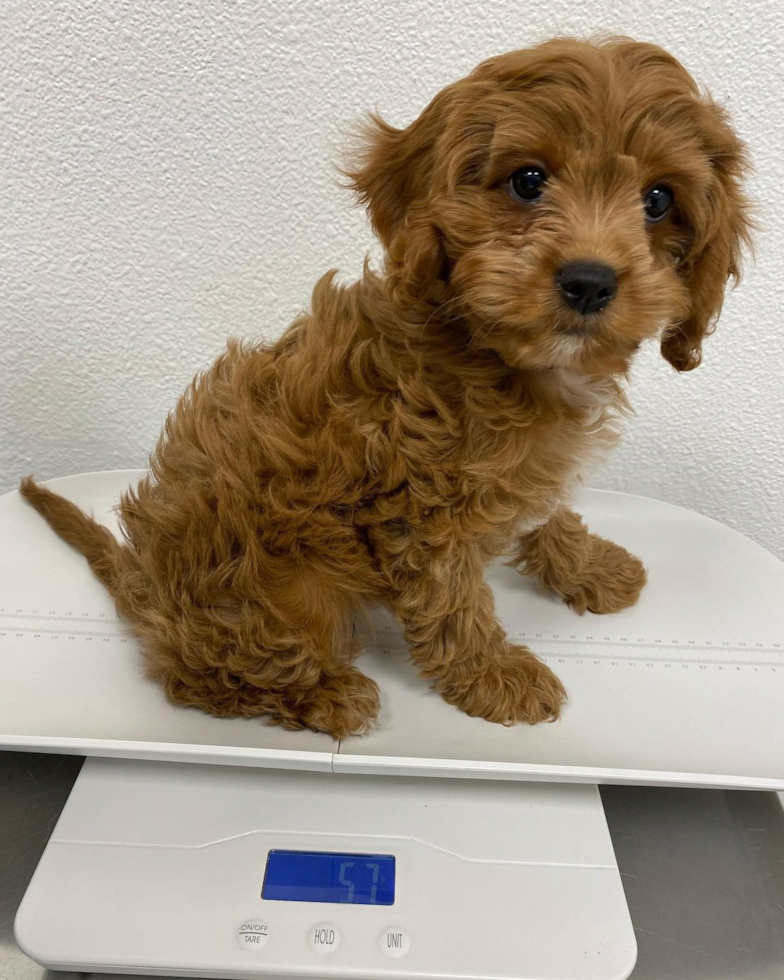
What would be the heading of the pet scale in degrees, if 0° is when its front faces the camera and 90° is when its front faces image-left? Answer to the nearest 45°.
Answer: approximately 0°
